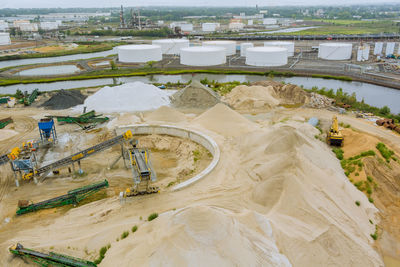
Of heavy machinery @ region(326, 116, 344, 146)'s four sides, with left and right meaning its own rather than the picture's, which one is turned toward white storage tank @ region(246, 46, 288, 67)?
front

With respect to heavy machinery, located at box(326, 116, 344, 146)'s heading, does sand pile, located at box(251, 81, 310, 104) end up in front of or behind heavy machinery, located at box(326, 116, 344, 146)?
in front

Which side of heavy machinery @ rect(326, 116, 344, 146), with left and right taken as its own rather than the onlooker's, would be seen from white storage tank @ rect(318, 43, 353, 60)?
front

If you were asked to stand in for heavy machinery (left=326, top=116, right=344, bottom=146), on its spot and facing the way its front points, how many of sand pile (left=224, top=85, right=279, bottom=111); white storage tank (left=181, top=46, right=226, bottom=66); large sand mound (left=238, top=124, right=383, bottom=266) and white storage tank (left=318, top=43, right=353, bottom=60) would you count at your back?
1

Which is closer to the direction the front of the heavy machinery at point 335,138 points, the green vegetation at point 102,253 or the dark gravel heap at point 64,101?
the dark gravel heap

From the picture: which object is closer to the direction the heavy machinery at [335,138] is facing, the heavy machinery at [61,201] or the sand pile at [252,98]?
the sand pile

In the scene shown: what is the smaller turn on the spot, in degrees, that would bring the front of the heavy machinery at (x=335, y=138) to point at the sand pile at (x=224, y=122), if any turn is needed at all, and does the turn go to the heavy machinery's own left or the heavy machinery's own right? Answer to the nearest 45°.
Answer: approximately 90° to the heavy machinery's own left

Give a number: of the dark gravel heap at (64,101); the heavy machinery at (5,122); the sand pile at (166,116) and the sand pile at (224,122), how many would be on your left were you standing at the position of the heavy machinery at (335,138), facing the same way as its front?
4

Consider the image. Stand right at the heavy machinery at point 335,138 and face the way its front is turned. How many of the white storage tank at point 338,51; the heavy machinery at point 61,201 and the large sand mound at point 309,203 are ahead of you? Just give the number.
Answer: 1

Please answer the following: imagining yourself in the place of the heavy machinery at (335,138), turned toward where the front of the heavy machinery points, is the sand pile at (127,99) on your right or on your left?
on your left

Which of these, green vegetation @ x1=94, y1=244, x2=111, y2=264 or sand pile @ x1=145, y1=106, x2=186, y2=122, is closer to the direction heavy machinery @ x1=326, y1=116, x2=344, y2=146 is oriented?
the sand pile
